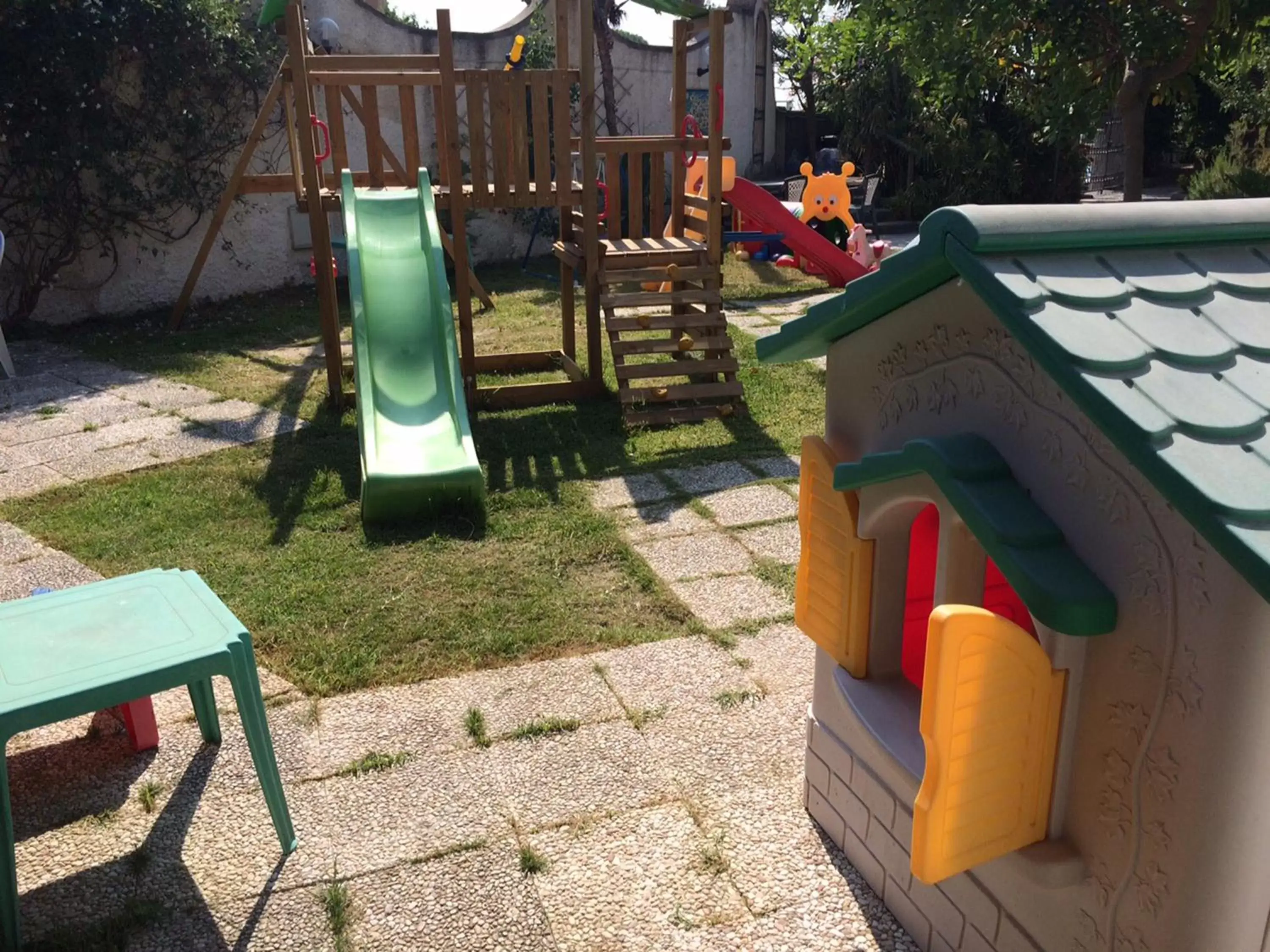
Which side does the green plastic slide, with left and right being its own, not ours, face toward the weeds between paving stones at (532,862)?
front

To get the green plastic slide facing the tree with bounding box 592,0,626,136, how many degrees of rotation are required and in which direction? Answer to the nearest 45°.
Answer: approximately 180°

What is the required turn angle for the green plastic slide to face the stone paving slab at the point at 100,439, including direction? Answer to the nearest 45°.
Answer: approximately 90° to its right

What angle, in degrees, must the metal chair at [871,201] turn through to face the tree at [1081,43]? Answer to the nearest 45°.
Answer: approximately 90° to its left

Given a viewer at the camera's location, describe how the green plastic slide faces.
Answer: facing the viewer

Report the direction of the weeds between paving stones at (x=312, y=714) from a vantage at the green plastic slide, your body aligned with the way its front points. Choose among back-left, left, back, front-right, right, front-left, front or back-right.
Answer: front

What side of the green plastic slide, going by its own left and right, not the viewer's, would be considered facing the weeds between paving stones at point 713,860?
front

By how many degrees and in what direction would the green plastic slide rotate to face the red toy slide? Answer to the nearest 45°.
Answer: approximately 135° to its left
